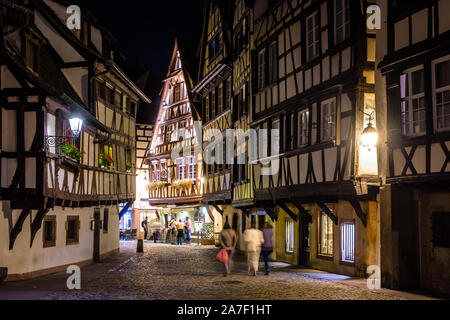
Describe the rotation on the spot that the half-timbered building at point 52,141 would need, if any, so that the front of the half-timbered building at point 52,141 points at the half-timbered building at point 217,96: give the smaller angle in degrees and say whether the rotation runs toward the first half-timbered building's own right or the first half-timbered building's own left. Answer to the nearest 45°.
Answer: approximately 90° to the first half-timbered building's own left

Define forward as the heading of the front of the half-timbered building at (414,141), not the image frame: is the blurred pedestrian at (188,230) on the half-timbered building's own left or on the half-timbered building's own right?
on the half-timbered building's own right

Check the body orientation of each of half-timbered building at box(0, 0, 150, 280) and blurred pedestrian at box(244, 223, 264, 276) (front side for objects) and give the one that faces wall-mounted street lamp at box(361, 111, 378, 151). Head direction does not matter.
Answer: the half-timbered building

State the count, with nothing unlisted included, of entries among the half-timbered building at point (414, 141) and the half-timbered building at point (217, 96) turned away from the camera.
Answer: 0

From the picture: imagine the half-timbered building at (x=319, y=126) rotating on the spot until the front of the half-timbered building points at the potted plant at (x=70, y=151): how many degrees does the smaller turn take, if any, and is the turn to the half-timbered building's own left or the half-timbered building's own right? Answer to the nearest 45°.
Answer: approximately 45° to the half-timbered building's own right

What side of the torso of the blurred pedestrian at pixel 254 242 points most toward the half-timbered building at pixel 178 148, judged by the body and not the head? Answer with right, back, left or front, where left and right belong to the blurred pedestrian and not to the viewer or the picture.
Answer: front

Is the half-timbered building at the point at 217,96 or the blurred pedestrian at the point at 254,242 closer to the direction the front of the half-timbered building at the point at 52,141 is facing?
the blurred pedestrian

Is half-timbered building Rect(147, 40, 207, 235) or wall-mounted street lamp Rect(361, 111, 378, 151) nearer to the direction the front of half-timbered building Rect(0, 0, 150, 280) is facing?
the wall-mounted street lamp

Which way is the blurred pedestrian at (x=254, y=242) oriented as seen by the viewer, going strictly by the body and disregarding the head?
away from the camera

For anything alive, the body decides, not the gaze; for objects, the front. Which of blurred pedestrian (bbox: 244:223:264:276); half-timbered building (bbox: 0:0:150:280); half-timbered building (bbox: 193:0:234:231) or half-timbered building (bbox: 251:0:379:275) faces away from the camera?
the blurred pedestrian

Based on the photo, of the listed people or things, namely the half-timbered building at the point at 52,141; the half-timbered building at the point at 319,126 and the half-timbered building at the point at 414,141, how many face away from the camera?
0

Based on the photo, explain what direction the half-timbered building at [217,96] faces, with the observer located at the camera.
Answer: facing the viewer and to the left of the viewer
